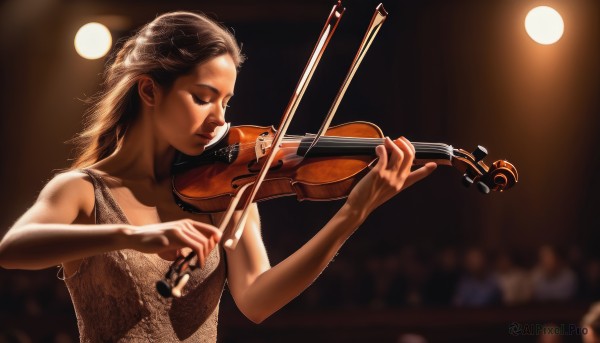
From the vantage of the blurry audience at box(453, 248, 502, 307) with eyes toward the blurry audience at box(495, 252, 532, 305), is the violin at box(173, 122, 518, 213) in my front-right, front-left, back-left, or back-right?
back-right

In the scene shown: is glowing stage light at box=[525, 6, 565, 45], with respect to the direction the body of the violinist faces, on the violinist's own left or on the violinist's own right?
on the violinist's own left

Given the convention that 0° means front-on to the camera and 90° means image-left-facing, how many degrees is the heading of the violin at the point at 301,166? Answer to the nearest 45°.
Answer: approximately 0°

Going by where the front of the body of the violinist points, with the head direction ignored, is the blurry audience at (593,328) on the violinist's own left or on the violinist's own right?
on the violinist's own left

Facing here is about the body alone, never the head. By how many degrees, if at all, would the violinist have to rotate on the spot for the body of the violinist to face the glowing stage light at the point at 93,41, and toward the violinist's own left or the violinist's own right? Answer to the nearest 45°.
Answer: approximately 135° to the violinist's own left

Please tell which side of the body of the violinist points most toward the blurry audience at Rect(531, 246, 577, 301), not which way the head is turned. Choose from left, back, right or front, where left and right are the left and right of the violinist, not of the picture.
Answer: left

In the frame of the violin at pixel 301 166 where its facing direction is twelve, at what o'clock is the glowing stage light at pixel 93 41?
The glowing stage light is roughly at 5 o'clock from the violin.

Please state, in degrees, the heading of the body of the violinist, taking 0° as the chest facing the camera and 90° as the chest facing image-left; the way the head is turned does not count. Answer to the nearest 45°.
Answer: approximately 315°
